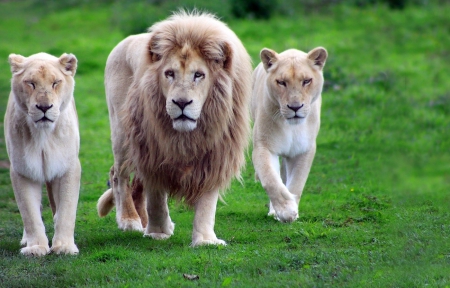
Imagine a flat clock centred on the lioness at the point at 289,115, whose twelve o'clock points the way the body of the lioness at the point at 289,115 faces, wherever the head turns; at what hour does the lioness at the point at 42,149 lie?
the lioness at the point at 42,149 is roughly at 2 o'clock from the lioness at the point at 289,115.

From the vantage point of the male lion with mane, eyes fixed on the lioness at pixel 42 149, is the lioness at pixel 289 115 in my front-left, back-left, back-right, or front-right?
back-right

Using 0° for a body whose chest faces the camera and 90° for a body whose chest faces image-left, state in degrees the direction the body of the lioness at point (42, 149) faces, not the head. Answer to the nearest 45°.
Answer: approximately 0°

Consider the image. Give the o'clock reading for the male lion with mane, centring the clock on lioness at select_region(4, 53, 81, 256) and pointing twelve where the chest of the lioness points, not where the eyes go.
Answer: The male lion with mane is roughly at 9 o'clock from the lioness.

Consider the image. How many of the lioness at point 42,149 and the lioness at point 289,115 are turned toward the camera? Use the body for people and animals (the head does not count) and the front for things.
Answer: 2

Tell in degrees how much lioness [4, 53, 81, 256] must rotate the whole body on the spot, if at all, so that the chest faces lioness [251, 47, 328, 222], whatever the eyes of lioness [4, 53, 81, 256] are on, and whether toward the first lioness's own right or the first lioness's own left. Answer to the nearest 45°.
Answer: approximately 90° to the first lioness's own left
